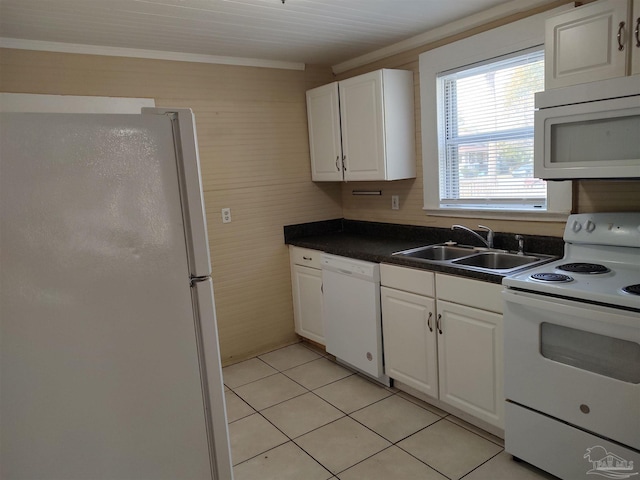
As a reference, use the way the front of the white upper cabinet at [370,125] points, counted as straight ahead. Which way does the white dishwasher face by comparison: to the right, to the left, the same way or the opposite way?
the same way

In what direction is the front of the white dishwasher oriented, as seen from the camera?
facing the viewer and to the left of the viewer

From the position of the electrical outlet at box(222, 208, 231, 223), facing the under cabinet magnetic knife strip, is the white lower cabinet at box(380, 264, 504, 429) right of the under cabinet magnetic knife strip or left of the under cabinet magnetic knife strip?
right

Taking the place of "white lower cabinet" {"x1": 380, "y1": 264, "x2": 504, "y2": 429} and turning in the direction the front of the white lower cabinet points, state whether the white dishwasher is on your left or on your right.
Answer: on your right

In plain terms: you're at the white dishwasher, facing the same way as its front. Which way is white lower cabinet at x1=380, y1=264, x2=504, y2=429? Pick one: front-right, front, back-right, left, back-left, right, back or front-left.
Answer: left

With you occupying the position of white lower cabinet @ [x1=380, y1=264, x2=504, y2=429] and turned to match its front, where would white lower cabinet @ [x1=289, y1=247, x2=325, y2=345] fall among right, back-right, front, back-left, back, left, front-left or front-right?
right

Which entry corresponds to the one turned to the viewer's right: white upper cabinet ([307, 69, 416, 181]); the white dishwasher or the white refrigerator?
the white refrigerator

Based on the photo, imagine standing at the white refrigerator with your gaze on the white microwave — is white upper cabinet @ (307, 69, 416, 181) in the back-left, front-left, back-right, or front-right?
front-left

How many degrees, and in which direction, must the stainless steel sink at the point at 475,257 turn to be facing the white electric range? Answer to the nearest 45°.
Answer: approximately 90° to its left

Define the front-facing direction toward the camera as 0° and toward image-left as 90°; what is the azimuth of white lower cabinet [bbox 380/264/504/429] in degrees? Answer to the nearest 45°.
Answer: approximately 45°

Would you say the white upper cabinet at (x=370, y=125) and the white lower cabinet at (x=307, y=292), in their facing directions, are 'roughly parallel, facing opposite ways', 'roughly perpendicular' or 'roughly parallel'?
roughly parallel

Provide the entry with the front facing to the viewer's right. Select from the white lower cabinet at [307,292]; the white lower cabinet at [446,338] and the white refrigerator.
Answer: the white refrigerator

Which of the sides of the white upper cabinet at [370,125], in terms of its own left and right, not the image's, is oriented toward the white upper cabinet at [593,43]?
left

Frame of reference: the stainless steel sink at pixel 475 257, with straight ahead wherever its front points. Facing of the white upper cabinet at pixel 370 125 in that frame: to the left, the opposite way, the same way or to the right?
the same way
